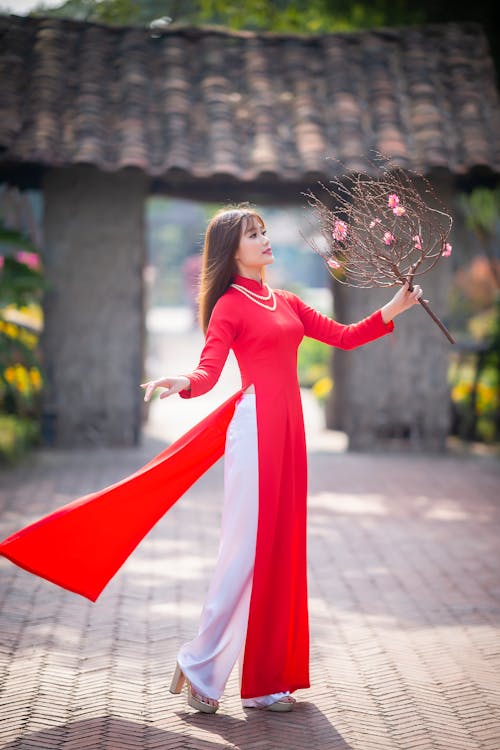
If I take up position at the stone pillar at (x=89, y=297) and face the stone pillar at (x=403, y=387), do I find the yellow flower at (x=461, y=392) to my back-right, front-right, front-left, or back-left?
front-left

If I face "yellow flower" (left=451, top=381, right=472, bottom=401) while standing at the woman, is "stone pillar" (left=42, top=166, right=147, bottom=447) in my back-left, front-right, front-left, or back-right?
front-left

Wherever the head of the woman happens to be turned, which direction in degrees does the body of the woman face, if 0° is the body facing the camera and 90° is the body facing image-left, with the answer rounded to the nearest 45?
approximately 315°

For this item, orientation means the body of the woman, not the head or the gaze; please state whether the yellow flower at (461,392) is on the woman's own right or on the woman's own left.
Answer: on the woman's own left

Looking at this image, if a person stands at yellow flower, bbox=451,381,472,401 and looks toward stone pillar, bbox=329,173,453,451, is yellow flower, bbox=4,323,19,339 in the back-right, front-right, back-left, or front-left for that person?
front-right

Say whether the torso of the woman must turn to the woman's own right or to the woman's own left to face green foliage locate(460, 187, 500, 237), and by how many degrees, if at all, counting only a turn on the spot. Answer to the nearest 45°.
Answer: approximately 135° to the woman's own left

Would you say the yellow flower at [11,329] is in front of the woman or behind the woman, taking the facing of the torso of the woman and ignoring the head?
behind

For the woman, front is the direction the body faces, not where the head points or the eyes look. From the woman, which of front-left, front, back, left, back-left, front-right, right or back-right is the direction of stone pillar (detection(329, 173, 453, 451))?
back-left

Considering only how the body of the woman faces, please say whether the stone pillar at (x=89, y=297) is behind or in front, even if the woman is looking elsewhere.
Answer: behind
